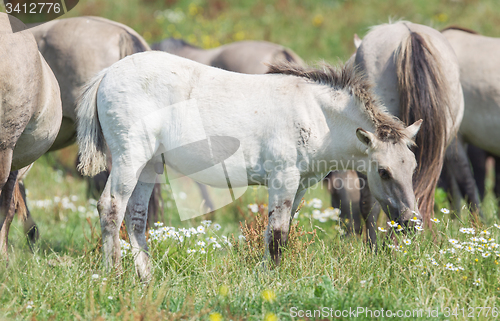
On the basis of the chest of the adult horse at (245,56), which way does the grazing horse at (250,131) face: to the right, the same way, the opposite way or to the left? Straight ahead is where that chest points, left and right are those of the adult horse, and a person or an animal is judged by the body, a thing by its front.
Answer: the opposite way

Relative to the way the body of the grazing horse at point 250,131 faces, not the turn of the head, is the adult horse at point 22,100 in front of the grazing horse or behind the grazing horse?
behind

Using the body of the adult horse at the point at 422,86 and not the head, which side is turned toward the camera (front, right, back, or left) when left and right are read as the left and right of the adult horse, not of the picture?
back

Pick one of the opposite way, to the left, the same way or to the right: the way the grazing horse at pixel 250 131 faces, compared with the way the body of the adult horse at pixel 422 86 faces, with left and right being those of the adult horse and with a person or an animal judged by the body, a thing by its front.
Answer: to the right

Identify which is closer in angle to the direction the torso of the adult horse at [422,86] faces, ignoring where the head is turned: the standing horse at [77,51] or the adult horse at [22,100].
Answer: the standing horse

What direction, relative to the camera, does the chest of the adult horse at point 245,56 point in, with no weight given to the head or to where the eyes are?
to the viewer's left

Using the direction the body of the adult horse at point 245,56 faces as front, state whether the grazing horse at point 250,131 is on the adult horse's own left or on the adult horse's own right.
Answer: on the adult horse's own left

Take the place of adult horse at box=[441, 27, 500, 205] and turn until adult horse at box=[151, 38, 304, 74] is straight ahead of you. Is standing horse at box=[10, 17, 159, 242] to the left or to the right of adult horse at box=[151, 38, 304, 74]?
left

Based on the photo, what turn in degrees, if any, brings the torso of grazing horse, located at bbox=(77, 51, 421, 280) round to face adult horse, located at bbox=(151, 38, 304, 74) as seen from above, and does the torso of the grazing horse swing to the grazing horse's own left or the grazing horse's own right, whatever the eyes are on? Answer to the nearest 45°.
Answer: approximately 90° to the grazing horse's own left

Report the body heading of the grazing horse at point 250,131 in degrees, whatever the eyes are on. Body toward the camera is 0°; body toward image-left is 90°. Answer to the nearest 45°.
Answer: approximately 270°

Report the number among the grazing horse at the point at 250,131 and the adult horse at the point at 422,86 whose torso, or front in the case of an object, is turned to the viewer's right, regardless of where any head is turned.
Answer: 1
